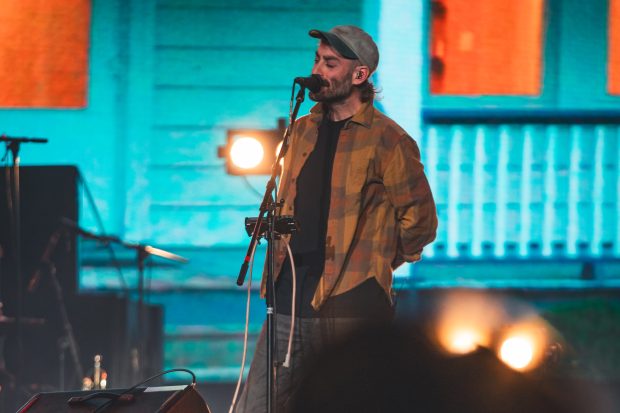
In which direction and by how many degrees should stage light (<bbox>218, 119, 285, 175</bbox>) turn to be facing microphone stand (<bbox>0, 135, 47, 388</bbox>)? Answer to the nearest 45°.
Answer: approximately 90° to its right

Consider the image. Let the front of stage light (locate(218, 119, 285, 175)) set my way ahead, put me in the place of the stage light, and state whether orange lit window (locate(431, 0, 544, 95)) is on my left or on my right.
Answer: on my left

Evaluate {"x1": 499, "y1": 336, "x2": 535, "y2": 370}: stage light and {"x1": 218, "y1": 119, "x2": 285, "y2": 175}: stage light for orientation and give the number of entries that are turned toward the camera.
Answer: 2

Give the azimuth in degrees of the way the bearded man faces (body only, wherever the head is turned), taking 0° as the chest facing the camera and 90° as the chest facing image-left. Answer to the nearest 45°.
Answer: approximately 45°

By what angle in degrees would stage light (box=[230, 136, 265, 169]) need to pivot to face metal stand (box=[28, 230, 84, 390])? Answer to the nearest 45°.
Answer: approximately 90° to its right

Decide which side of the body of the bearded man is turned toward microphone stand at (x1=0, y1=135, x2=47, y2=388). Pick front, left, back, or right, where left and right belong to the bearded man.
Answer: right

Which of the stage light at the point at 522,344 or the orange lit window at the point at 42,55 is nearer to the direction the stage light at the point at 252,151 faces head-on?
the stage light

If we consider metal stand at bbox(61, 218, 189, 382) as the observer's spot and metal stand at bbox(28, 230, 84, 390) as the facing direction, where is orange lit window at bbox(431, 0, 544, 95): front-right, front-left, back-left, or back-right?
back-right

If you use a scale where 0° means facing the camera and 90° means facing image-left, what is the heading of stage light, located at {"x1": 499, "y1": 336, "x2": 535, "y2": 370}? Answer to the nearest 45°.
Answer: approximately 0°

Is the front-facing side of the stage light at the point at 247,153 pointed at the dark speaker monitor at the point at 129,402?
yes
